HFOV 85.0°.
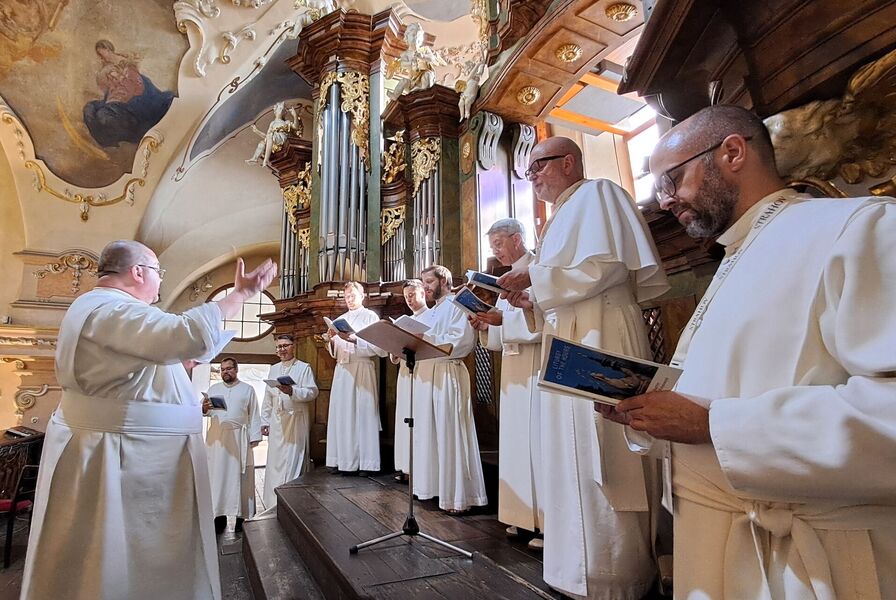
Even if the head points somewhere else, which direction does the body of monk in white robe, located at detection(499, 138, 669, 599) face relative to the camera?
to the viewer's left

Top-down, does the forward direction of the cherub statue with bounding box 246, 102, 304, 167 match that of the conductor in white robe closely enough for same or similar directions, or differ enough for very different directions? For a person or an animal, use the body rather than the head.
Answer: very different directions

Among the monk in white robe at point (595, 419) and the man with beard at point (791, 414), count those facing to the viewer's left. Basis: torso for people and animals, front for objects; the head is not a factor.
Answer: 2

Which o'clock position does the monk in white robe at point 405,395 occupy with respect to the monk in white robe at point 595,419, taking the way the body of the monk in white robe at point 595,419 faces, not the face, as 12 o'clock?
the monk in white robe at point 405,395 is roughly at 2 o'clock from the monk in white robe at point 595,419.

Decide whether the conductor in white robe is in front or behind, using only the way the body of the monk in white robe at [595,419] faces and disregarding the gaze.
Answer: in front

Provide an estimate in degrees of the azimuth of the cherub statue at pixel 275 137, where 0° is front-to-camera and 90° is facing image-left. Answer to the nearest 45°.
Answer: approximately 45°

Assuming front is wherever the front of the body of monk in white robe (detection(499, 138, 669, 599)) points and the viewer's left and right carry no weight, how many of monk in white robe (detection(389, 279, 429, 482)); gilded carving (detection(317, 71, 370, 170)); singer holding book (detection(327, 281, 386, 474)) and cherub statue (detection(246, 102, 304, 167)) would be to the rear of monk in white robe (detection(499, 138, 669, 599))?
0

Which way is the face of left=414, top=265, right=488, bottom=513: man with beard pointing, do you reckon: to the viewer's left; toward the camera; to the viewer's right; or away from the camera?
to the viewer's left

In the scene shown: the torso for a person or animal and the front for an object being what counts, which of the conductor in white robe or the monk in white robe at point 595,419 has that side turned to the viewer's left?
the monk in white robe

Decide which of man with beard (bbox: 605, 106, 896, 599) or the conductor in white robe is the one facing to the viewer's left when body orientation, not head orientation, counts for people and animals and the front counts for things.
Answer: the man with beard

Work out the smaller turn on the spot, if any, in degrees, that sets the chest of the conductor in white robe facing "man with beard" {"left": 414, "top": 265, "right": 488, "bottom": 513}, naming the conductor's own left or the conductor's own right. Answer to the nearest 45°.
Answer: approximately 45° to the conductor's own right

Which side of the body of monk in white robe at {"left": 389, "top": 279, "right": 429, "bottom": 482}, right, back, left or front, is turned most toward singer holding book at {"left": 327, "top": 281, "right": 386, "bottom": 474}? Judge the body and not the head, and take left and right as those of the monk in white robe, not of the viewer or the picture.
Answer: right

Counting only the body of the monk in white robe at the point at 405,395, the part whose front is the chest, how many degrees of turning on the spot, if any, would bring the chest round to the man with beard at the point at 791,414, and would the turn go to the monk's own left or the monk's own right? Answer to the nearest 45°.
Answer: approximately 45° to the monk's own left

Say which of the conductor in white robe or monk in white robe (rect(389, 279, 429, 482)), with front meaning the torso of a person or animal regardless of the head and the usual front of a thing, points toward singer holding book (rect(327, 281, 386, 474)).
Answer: the conductor in white robe

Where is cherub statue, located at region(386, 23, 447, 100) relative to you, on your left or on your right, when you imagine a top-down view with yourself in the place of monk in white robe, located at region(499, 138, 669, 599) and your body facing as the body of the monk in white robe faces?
on your right

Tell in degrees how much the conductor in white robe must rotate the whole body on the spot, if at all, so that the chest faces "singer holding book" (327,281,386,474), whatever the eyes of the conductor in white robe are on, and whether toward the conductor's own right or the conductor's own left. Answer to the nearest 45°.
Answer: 0° — they already face them

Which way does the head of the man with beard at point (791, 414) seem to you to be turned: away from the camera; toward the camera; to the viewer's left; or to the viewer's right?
to the viewer's left

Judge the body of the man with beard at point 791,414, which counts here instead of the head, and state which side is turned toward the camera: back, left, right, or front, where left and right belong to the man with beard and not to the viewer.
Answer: left
